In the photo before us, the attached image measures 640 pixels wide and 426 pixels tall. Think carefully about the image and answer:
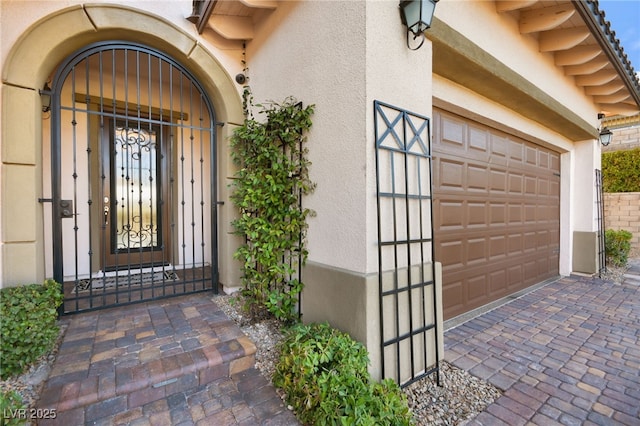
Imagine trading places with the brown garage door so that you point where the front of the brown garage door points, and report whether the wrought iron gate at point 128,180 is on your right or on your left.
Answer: on your right

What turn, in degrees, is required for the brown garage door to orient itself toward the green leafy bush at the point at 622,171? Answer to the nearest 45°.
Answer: approximately 90° to its left

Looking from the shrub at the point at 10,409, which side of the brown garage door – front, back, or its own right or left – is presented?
right

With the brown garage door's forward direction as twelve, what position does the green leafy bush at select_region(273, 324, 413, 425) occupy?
The green leafy bush is roughly at 2 o'clock from the brown garage door.

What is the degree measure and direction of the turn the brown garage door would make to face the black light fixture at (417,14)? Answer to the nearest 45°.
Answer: approximately 45° to its right

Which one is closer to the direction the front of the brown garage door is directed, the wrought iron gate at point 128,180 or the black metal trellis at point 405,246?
the black metal trellis

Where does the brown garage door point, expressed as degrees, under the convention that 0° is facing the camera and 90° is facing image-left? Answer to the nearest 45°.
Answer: approximately 315°

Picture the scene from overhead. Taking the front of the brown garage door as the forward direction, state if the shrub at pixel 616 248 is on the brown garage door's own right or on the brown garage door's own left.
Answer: on the brown garage door's own left

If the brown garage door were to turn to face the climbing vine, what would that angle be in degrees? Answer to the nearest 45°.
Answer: approximately 90° to its right

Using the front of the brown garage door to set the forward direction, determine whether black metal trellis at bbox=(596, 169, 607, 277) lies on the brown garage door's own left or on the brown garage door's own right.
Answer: on the brown garage door's own left

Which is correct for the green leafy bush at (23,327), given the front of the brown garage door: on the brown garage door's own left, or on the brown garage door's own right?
on the brown garage door's own right
